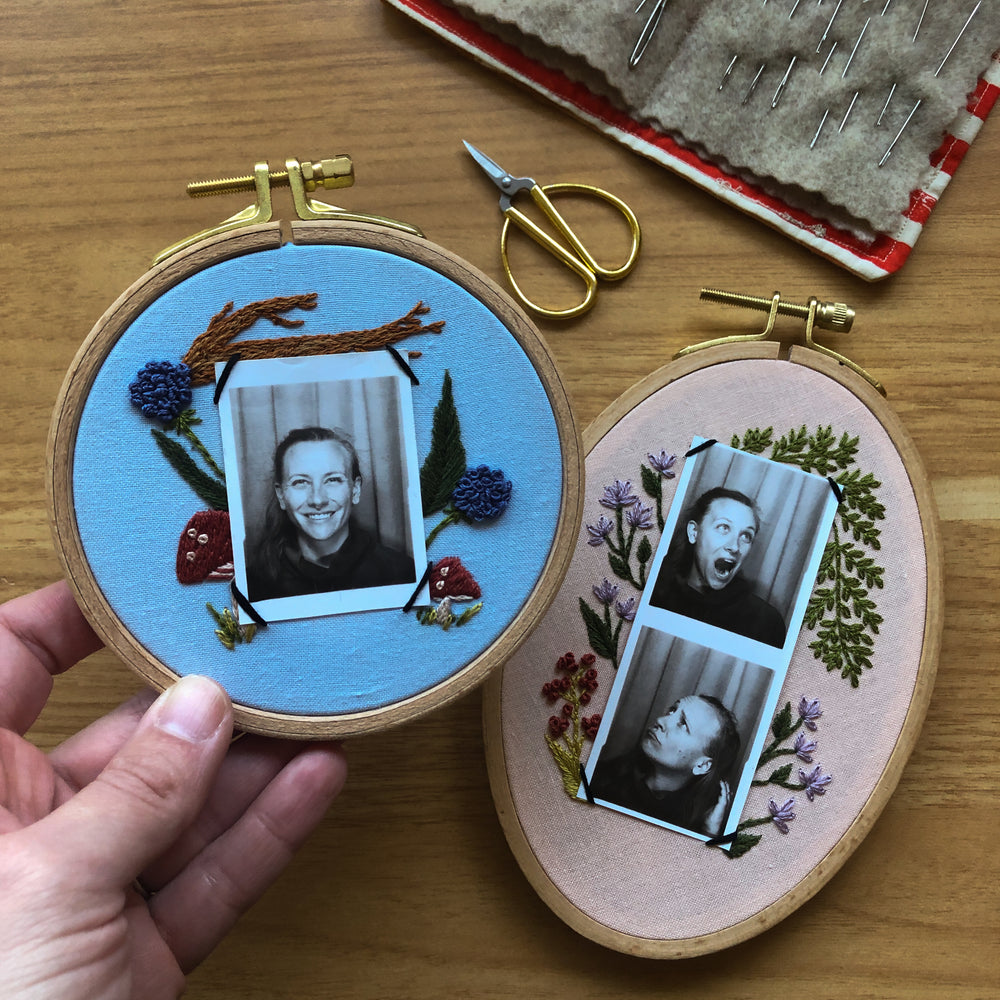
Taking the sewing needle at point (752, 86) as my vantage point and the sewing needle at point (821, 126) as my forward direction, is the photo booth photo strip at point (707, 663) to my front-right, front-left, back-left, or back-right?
front-right

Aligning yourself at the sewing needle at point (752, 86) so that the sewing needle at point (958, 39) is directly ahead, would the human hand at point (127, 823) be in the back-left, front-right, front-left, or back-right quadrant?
back-right

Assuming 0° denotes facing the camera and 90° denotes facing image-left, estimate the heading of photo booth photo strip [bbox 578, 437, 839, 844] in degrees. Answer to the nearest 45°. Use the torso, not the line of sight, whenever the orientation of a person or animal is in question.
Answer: approximately 0°
